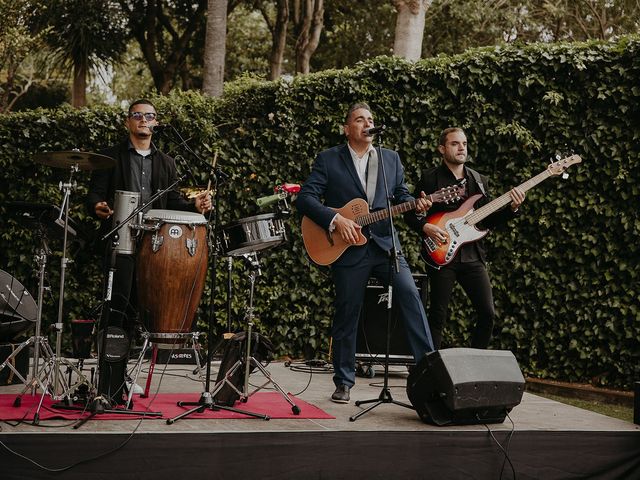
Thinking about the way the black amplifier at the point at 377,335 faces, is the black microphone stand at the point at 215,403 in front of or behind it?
in front

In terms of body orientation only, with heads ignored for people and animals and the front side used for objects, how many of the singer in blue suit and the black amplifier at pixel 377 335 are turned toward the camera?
2

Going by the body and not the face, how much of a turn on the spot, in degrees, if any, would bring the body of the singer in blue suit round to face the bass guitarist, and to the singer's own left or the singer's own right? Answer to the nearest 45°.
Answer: approximately 135° to the singer's own left

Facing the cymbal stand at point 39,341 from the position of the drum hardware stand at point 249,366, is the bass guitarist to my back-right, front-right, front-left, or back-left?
back-right

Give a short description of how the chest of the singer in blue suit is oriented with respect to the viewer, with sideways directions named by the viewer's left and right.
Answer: facing the viewer

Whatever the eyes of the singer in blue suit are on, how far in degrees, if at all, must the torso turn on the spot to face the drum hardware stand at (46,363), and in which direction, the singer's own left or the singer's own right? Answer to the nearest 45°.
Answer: approximately 90° to the singer's own right

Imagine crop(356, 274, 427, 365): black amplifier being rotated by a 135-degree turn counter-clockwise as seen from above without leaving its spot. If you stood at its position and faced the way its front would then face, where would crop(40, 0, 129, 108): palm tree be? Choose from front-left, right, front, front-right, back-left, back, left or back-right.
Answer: left

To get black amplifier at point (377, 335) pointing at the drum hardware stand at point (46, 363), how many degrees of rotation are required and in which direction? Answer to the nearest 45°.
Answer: approximately 45° to its right

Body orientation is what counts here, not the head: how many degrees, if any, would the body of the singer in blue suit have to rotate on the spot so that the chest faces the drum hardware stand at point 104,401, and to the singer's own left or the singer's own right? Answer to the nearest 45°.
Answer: approximately 45° to the singer's own right

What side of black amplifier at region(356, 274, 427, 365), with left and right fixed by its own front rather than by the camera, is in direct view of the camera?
front

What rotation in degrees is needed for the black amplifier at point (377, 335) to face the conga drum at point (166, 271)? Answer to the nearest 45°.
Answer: approximately 45° to its right

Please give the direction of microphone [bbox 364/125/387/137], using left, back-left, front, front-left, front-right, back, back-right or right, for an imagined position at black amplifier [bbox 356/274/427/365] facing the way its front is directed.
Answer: front

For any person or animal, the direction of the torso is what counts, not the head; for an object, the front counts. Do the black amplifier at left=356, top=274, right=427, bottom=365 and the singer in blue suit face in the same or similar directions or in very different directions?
same or similar directions
